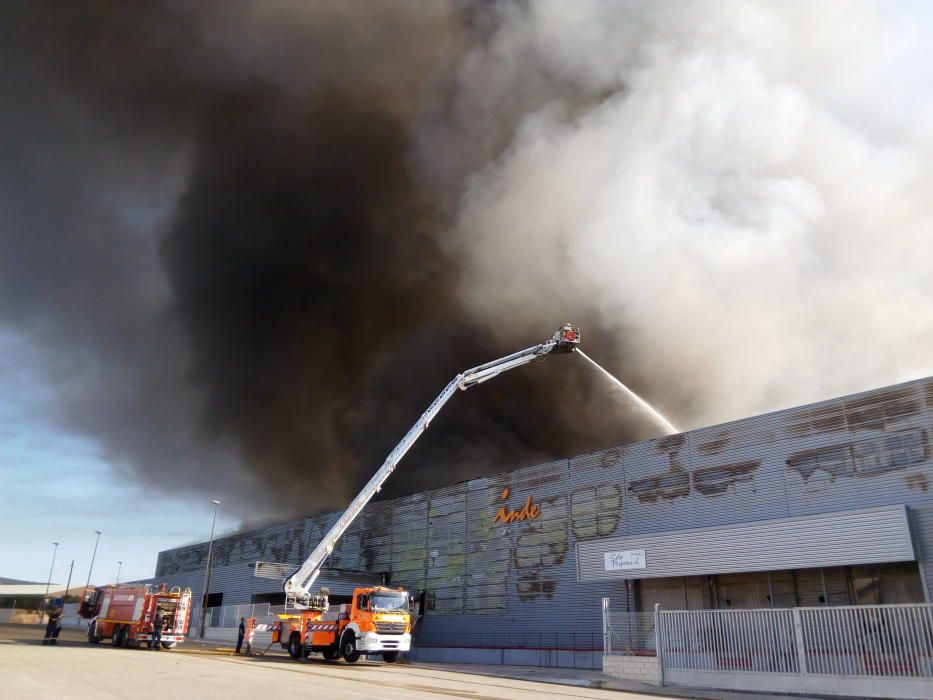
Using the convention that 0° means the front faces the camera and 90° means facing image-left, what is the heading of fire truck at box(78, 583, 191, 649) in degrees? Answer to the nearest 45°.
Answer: approximately 135°

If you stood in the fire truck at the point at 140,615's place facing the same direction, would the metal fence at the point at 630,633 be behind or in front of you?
behind

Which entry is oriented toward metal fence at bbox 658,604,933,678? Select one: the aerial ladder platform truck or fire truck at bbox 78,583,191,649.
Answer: the aerial ladder platform truck

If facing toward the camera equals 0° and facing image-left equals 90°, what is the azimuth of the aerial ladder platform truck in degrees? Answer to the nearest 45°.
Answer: approximately 315°

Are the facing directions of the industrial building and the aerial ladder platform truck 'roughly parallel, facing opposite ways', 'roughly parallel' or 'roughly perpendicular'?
roughly perpendicular

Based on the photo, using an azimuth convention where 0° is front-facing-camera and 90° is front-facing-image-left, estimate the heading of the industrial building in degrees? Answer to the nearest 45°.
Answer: approximately 45°

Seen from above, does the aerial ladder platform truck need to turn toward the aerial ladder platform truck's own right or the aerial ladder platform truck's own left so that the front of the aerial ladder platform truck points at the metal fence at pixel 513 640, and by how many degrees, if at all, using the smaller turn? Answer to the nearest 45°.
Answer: approximately 90° to the aerial ladder platform truck's own left

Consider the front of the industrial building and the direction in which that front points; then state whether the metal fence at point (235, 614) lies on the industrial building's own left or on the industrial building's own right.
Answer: on the industrial building's own right

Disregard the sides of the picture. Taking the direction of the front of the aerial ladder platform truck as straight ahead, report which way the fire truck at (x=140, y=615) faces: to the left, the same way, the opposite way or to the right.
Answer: the opposite way

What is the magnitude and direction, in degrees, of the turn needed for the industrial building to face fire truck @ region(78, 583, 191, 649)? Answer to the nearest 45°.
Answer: approximately 45° to its right

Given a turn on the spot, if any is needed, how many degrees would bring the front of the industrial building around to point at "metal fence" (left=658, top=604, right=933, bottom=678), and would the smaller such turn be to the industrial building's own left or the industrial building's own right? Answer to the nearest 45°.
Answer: approximately 45° to the industrial building's own left

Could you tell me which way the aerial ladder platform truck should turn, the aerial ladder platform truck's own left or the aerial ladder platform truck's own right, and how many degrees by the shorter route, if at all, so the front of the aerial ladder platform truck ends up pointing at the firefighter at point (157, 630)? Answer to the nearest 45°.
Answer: approximately 180°

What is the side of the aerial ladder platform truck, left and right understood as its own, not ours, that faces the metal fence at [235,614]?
back
